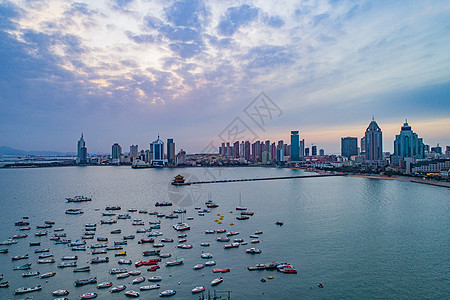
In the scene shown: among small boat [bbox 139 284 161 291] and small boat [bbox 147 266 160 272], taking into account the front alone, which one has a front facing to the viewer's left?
small boat [bbox 139 284 161 291]

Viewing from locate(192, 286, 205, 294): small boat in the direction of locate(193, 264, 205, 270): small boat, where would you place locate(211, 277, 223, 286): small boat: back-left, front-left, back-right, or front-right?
front-right

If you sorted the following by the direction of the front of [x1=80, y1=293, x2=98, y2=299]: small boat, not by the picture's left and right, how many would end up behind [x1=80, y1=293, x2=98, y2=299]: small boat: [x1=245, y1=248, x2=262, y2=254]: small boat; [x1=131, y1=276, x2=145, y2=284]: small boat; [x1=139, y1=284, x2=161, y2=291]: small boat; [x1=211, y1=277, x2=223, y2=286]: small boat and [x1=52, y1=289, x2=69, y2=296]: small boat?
4

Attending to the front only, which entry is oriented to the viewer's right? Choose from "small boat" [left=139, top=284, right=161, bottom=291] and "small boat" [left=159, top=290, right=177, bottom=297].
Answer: "small boat" [left=159, top=290, right=177, bottom=297]

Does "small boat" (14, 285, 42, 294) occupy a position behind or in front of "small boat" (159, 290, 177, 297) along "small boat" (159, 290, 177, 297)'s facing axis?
behind

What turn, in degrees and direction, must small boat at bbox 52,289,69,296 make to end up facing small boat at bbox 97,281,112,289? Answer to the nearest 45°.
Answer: approximately 180°

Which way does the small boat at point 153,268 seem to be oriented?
to the viewer's right
